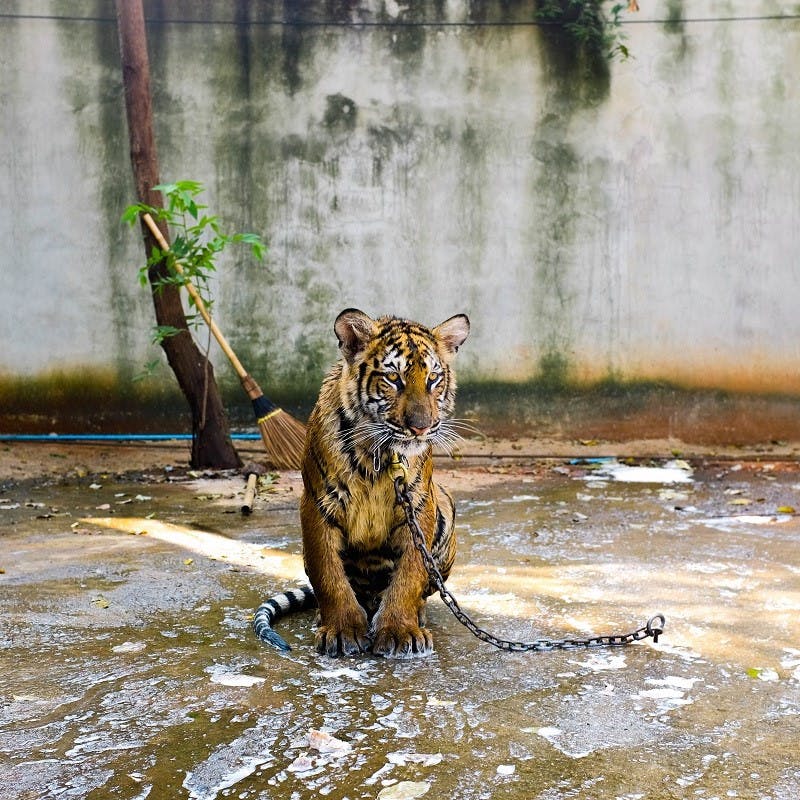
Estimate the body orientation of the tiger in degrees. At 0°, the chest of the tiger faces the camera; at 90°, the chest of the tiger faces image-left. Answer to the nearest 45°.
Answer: approximately 0°

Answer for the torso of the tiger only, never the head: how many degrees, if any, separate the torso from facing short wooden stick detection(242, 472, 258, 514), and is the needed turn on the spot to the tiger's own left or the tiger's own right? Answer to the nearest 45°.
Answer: approximately 180°

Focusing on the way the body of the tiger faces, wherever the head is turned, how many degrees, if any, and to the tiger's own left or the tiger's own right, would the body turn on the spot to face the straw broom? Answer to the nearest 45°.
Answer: approximately 180°

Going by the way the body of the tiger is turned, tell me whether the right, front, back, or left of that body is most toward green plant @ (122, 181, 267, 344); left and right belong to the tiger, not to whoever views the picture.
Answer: back

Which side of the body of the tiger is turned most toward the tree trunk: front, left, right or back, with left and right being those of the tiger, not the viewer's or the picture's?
back

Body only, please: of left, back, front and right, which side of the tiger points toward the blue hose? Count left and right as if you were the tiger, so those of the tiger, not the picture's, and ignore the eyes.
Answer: back
